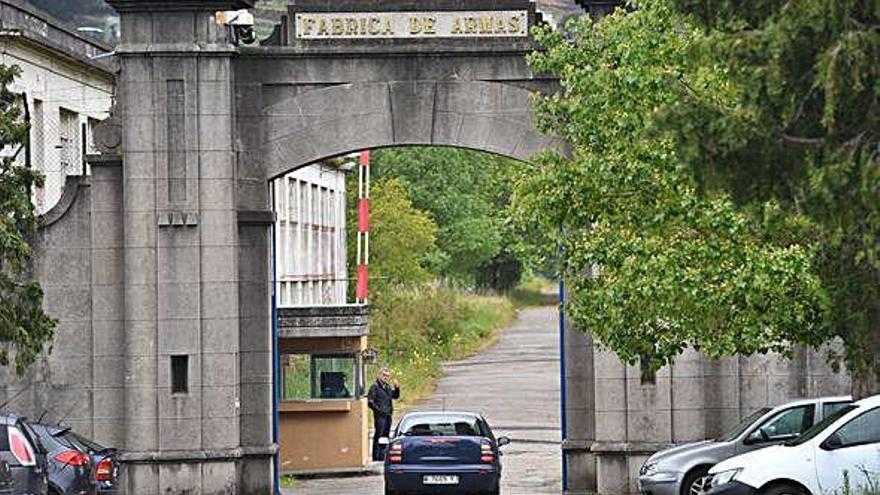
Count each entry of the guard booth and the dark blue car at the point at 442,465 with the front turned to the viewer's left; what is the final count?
0

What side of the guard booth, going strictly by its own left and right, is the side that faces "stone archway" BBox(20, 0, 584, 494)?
front

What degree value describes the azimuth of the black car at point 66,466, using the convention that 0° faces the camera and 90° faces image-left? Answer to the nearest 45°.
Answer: approximately 135°

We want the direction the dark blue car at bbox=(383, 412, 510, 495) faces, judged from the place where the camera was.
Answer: facing away from the viewer

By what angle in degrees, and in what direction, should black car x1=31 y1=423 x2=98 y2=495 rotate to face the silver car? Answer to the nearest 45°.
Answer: approximately 135° to its right

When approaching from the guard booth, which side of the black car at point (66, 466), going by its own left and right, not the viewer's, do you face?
right

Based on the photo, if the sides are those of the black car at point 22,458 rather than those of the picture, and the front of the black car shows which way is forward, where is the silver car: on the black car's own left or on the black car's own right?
on the black car's own right

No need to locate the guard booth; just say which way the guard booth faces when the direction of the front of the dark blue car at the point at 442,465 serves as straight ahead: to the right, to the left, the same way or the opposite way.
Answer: the opposite way

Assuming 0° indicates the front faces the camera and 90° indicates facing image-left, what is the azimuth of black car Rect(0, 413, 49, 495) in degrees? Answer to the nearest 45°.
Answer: approximately 135°

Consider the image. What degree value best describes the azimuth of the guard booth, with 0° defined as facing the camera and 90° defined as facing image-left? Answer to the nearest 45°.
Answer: approximately 0°

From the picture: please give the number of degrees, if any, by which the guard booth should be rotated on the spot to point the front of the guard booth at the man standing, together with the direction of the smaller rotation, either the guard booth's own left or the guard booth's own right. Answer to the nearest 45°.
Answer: approximately 135° to the guard booth's own left
